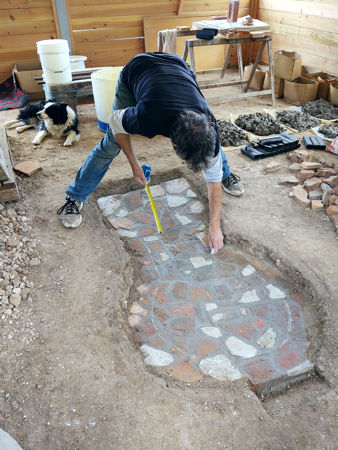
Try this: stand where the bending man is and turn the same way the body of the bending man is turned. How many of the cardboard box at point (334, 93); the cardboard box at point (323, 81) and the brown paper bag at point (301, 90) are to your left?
3

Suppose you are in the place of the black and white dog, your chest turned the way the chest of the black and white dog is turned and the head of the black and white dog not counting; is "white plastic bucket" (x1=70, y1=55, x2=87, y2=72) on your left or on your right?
on your left

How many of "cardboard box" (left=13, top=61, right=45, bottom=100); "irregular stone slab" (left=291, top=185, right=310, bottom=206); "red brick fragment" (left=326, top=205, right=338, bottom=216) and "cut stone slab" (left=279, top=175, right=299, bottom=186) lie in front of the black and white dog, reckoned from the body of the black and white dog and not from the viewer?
3

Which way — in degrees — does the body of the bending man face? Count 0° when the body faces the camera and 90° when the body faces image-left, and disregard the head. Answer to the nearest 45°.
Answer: approximately 315°

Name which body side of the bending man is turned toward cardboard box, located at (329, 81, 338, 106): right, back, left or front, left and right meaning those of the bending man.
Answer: left

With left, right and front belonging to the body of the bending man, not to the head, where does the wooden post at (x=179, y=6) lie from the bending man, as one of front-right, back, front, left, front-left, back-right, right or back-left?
back-left

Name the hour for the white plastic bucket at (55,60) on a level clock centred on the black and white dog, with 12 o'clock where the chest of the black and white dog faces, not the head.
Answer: The white plastic bucket is roughly at 8 o'clock from the black and white dog.

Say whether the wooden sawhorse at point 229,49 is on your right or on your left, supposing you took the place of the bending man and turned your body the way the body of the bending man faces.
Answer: on your left
